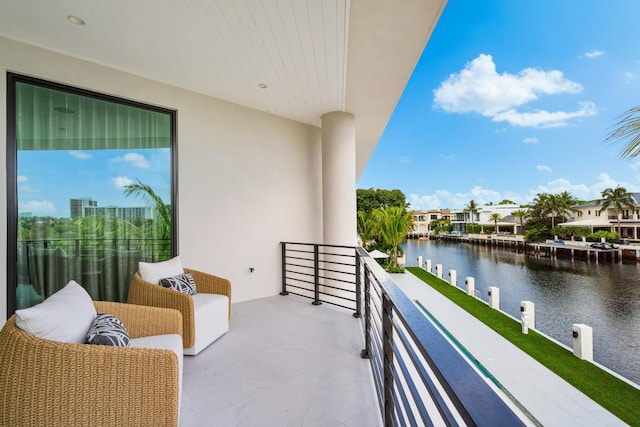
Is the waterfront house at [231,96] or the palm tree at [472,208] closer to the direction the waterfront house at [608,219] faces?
the waterfront house

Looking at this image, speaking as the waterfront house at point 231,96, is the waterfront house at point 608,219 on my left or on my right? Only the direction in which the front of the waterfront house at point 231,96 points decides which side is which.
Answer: on my left

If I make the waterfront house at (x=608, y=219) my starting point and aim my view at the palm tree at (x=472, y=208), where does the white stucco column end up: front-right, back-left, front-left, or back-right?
back-left

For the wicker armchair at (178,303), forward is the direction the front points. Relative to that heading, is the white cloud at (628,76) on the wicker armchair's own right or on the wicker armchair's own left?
on the wicker armchair's own left

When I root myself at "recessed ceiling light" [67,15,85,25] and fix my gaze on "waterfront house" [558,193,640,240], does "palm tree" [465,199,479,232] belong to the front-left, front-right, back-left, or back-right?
front-left

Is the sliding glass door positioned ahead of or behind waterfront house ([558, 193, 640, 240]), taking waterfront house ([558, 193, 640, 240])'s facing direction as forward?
ahead

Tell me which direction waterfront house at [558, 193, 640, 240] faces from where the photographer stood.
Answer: facing the viewer and to the left of the viewer

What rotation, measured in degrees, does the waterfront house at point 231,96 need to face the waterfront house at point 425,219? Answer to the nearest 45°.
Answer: approximately 90° to its left

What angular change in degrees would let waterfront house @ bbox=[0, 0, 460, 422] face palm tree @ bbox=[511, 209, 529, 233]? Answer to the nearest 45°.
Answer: approximately 90° to its left

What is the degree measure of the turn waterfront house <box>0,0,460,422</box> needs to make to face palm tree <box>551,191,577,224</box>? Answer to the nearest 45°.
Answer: approximately 90° to its left

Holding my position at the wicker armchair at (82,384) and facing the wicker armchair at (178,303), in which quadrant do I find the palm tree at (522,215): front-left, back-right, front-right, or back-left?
front-right
